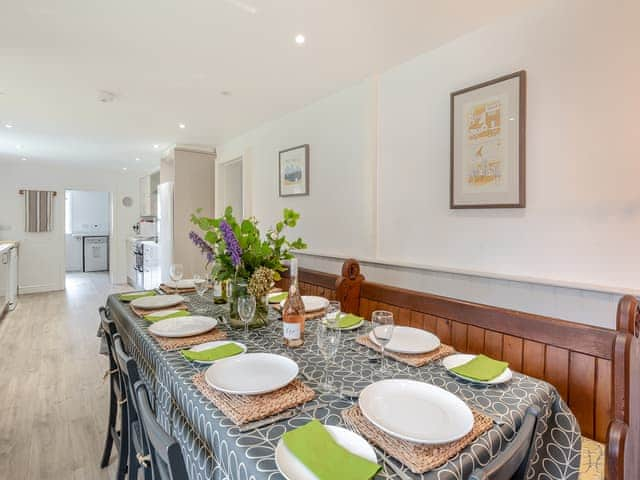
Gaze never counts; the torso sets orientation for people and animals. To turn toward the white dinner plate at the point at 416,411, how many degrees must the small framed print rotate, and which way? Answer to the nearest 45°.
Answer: approximately 45° to its left

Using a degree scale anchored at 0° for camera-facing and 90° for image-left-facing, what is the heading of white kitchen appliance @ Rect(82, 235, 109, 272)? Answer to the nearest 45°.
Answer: approximately 0°

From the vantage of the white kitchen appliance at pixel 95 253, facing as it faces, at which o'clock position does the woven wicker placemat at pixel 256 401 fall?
The woven wicker placemat is roughly at 12 o'clock from the white kitchen appliance.

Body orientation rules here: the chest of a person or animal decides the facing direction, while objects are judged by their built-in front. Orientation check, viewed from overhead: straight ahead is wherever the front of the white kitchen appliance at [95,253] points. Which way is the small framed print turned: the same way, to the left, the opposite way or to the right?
to the right

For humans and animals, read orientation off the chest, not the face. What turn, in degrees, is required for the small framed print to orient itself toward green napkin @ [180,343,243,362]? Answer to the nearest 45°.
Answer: approximately 45° to its left

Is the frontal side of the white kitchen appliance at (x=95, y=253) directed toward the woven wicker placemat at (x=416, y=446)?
yes

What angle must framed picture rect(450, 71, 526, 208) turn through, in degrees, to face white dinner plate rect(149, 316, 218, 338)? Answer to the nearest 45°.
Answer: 0° — it already faces it

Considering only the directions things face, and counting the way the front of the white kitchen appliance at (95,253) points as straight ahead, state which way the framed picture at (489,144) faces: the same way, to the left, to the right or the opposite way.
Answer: to the right

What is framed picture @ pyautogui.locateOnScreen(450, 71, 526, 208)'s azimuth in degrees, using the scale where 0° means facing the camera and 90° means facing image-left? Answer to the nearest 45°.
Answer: approximately 45°

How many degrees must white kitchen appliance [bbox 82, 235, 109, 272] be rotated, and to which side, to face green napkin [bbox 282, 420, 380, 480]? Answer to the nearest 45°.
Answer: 0° — it already faces it

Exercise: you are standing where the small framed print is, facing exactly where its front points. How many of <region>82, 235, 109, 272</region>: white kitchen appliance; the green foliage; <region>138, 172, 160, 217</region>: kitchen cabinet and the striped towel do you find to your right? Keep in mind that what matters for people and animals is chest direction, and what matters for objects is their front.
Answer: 3
